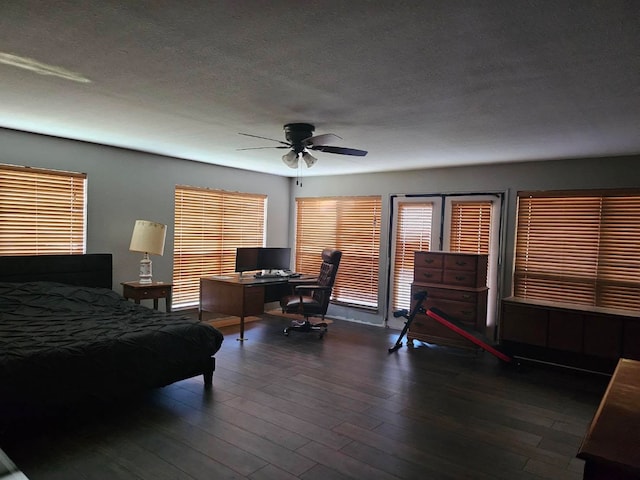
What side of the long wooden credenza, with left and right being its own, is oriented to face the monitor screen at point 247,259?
right

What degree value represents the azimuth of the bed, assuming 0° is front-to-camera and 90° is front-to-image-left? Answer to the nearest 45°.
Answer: approximately 315°

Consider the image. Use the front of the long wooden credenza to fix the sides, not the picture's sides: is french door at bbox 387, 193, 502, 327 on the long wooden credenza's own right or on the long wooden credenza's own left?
on the long wooden credenza's own right

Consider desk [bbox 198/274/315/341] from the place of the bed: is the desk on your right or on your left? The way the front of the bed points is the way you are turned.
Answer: on your left

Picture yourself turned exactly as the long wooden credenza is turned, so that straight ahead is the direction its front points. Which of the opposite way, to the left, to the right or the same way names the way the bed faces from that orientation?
to the left

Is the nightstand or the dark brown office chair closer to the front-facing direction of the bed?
the dark brown office chair

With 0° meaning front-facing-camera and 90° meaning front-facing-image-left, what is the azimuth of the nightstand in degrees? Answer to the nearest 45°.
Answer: approximately 315°

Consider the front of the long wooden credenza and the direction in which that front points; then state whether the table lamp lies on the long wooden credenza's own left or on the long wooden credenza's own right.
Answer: on the long wooden credenza's own right
